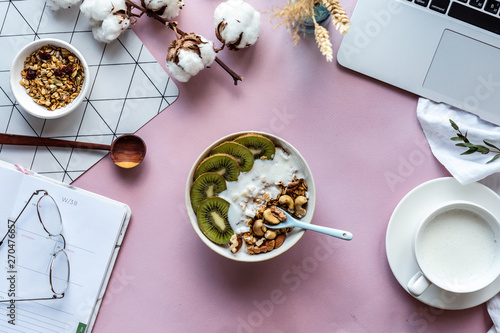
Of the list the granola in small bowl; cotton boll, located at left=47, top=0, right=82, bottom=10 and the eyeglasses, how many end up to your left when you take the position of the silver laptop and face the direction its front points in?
0

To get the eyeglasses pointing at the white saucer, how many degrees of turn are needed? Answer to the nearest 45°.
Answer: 0° — it already faces it

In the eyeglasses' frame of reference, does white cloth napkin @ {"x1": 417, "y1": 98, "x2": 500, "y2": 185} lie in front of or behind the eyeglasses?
in front

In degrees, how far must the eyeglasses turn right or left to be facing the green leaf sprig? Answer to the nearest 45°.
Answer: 0° — it already faces it

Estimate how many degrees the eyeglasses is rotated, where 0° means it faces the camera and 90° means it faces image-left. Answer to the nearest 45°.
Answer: approximately 270°

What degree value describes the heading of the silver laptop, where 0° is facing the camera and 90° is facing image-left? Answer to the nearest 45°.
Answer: approximately 0°
